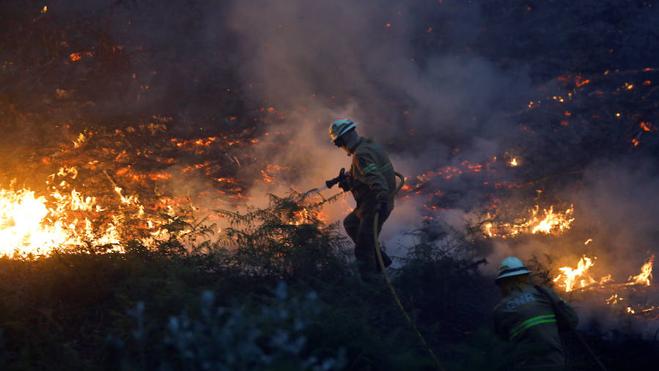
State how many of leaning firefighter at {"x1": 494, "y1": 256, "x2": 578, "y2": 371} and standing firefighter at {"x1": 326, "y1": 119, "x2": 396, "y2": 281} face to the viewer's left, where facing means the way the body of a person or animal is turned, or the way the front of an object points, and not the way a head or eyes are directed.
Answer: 1

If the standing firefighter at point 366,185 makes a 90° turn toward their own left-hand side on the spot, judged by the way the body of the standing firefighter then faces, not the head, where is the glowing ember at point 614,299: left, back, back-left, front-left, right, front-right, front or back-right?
back-left

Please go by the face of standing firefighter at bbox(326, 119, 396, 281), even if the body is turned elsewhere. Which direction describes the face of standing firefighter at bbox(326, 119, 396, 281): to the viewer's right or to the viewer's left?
to the viewer's left

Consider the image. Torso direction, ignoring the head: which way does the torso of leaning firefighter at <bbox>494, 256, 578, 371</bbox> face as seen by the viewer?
away from the camera

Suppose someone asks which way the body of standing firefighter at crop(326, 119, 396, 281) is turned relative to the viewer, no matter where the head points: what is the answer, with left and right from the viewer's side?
facing to the left of the viewer

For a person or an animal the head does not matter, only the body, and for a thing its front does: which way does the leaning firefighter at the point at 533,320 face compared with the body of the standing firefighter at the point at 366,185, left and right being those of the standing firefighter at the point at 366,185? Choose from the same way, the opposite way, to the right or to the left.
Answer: to the right

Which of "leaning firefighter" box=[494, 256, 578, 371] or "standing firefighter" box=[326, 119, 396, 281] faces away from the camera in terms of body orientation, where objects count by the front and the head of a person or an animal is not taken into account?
"leaning firefighter" box=[494, 256, 578, 371]
